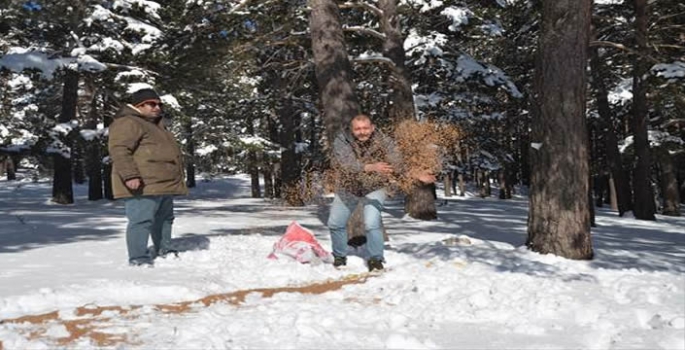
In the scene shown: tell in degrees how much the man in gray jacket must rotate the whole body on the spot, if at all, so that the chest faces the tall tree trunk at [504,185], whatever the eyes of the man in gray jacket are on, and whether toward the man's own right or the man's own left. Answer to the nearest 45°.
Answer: approximately 180°

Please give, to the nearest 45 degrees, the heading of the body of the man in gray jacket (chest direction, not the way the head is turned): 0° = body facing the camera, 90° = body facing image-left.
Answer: approximately 0°

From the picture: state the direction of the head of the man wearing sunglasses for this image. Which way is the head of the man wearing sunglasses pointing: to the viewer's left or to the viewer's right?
to the viewer's right

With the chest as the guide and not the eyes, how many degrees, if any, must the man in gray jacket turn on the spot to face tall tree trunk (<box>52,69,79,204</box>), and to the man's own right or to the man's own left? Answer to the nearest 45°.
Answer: approximately 135° to the man's own right

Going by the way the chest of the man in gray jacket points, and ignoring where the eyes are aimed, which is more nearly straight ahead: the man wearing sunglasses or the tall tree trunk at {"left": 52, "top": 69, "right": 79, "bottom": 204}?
the man wearing sunglasses

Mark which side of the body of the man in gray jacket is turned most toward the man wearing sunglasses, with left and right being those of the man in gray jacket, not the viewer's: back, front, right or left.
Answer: right

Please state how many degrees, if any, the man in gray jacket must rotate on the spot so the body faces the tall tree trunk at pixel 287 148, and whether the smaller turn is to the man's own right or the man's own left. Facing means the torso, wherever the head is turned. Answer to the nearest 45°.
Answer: approximately 180°

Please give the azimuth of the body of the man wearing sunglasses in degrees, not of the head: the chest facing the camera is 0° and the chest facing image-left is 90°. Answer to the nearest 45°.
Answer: approximately 315°

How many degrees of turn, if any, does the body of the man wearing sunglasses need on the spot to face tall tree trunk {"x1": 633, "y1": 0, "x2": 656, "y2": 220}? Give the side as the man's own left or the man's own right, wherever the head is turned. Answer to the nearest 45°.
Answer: approximately 90° to the man's own left
